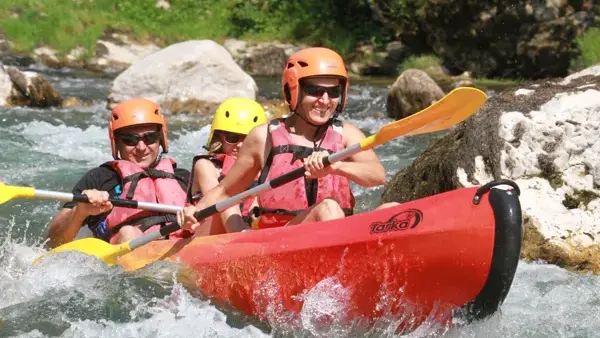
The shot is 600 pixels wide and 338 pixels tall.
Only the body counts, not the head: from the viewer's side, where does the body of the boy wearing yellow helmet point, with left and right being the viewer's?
facing the viewer and to the right of the viewer

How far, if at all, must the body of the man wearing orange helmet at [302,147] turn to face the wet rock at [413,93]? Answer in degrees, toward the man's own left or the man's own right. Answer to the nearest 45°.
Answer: approximately 135° to the man's own left

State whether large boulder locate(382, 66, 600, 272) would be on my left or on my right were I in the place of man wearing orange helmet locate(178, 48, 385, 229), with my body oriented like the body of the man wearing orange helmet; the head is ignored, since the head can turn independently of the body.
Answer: on my left

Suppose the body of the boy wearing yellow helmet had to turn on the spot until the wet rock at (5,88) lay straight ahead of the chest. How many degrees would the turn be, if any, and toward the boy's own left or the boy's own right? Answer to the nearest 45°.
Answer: approximately 180°

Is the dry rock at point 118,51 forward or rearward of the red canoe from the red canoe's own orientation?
rearward

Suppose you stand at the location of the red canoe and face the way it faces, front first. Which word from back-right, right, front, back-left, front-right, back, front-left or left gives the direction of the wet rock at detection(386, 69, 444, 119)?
back-left
